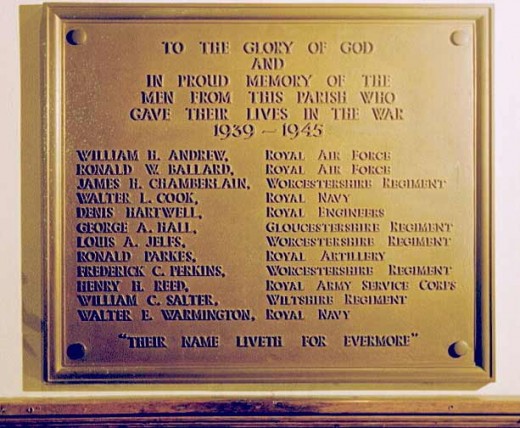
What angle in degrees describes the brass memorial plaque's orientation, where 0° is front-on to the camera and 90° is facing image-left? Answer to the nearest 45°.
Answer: approximately 0°
